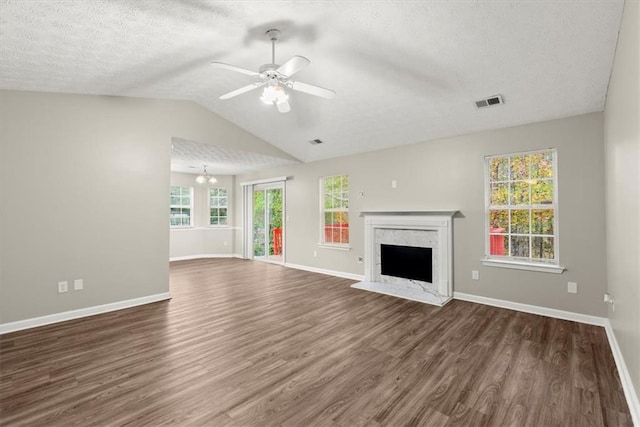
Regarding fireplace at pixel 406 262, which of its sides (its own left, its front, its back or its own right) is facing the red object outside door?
right

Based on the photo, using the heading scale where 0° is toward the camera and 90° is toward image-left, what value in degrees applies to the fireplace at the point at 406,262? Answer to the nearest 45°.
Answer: approximately 45°

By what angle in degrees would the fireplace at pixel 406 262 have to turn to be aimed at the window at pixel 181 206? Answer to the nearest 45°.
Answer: approximately 45° to its right

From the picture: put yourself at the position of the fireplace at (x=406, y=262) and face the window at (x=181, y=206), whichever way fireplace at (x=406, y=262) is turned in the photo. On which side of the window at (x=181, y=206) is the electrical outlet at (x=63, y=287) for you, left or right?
left

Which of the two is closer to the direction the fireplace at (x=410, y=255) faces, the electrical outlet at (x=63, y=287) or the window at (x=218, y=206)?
the electrical outlet

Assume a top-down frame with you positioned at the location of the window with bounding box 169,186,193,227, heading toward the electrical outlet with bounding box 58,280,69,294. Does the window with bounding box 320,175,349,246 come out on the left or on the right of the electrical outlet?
left

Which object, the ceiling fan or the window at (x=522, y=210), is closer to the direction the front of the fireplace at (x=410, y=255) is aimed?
the ceiling fan

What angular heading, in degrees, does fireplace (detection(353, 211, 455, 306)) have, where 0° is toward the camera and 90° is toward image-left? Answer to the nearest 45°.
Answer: approximately 45°

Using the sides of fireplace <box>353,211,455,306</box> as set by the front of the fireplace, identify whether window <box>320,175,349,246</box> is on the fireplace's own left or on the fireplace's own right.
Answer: on the fireplace's own right

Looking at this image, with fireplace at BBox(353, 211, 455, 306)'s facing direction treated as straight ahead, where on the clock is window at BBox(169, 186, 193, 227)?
The window is roughly at 2 o'clock from the fireplace.
